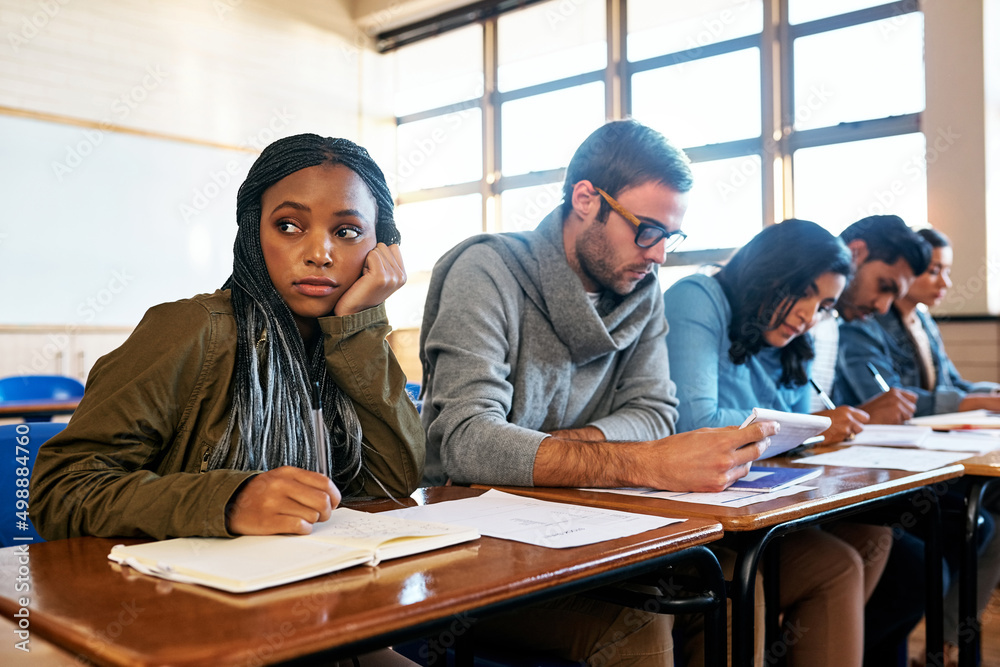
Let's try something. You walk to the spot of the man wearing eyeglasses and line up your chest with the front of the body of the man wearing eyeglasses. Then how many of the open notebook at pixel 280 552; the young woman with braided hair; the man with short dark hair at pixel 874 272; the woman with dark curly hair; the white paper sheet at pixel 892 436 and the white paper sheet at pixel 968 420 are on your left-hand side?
4

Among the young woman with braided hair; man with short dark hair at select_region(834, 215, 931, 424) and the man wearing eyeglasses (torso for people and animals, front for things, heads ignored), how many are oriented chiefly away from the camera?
0

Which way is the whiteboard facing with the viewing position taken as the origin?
facing the viewer and to the right of the viewer

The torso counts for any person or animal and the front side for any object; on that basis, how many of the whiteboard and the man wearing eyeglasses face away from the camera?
0

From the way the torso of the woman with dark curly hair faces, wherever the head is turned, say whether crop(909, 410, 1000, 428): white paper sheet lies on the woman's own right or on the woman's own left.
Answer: on the woman's own left

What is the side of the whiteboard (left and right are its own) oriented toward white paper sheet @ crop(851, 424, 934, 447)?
front

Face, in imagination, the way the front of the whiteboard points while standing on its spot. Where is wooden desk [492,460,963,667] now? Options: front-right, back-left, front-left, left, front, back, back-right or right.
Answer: front-right
